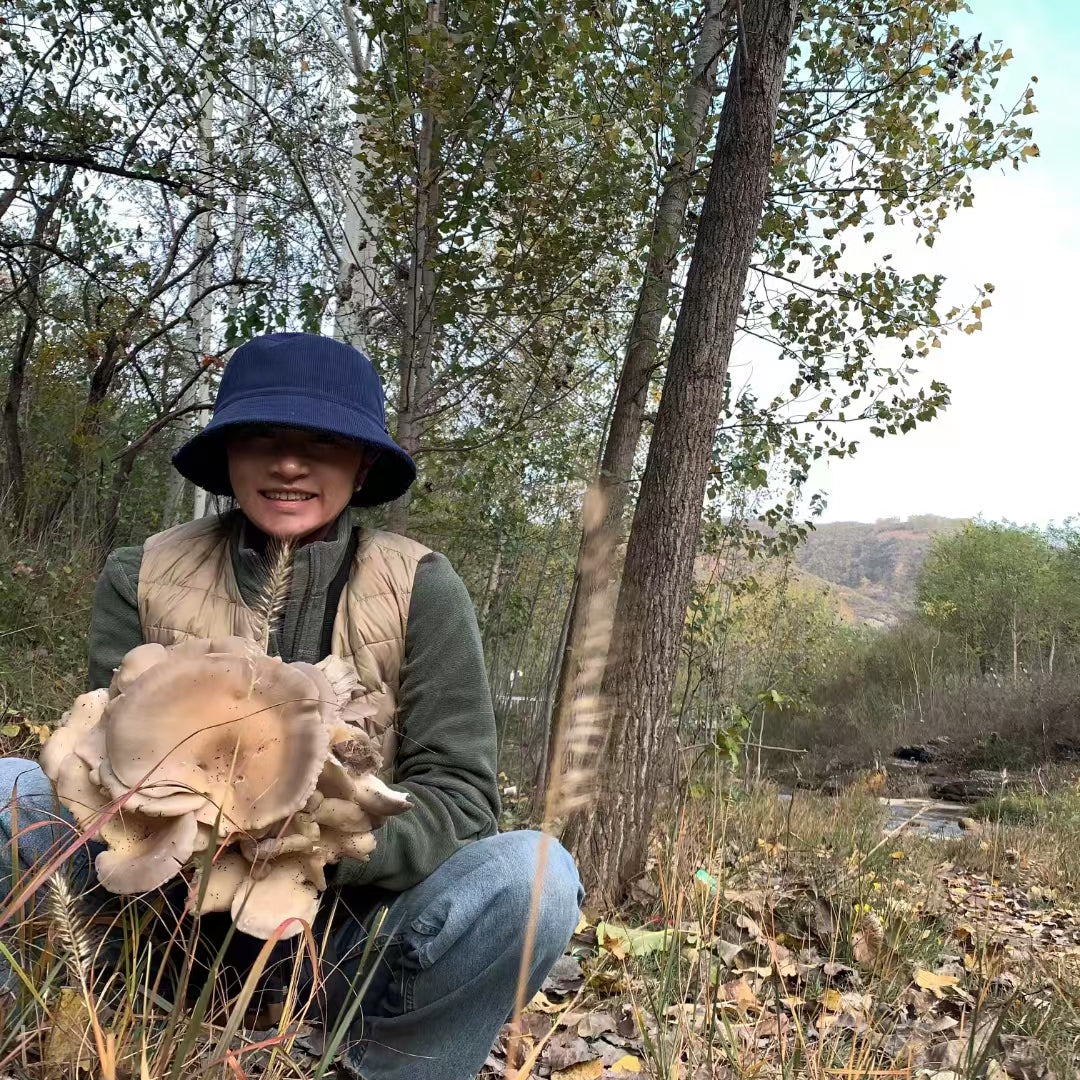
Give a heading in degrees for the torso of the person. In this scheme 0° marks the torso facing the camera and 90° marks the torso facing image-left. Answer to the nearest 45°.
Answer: approximately 0°

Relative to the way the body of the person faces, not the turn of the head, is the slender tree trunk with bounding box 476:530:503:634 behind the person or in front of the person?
behind

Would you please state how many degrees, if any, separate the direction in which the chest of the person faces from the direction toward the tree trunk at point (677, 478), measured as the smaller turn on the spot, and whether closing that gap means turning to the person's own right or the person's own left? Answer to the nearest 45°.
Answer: approximately 135° to the person's own left

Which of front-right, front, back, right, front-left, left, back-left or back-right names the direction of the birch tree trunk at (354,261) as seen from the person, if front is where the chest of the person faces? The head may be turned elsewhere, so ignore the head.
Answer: back

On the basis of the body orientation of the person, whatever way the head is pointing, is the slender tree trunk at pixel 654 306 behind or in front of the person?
behind

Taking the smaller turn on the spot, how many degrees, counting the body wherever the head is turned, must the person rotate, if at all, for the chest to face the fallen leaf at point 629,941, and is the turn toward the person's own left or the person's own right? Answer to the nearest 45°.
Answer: approximately 135° to the person's own left
